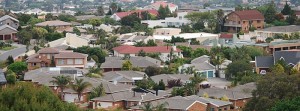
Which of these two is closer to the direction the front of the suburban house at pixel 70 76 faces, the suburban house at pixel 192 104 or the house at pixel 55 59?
the suburban house

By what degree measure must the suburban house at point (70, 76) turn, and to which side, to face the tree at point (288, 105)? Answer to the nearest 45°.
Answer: approximately 45° to its left

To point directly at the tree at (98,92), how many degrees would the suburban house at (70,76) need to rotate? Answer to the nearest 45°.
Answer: approximately 45° to its left

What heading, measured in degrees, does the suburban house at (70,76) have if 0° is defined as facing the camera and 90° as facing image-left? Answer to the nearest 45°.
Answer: approximately 0°

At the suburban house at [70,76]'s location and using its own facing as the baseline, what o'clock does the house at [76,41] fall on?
The house is roughly at 6 o'clock from the suburban house.

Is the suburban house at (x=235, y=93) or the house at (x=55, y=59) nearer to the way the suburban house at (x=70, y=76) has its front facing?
the suburban house

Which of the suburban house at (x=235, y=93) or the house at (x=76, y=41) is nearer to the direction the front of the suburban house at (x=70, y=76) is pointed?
the suburban house

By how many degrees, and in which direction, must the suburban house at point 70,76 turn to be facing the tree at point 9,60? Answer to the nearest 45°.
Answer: approximately 135° to its right

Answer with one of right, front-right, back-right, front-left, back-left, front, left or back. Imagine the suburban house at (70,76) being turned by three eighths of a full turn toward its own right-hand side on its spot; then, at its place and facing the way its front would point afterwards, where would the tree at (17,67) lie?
front

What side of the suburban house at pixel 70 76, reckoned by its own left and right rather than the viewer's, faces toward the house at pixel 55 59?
back

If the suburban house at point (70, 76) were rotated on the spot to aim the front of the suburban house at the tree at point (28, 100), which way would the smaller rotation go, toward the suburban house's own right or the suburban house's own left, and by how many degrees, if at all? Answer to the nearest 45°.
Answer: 0° — it already faces it

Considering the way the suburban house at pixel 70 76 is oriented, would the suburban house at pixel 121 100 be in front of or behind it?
in front
